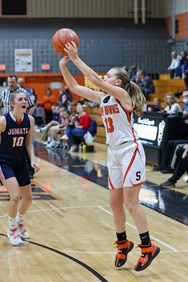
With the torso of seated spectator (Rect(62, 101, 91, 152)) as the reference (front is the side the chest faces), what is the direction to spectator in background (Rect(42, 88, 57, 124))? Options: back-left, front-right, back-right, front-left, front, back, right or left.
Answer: back-right

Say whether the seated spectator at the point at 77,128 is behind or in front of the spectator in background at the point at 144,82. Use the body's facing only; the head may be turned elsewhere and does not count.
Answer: in front

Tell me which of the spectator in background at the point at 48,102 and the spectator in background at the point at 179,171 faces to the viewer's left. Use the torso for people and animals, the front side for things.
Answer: the spectator in background at the point at 179,171

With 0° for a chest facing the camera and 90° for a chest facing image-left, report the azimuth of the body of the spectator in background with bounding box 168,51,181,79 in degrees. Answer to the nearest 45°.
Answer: approximately 45°

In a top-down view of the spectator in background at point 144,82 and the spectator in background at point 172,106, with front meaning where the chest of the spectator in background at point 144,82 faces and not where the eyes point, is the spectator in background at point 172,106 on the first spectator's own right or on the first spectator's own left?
on the first spectator's own left

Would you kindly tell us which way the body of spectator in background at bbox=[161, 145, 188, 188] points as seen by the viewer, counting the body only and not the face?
to the viewer's left

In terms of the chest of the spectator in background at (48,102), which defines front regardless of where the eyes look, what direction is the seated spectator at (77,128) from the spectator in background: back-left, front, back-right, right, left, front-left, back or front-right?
front

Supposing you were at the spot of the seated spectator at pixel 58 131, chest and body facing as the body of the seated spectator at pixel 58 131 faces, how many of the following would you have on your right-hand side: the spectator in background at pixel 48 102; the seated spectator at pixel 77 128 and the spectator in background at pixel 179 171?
1

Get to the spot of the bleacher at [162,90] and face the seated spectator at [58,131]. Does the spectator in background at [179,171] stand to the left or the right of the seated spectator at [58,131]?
left

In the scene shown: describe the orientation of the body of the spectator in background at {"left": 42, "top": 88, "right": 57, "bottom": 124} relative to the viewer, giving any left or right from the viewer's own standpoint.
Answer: facing the viewer

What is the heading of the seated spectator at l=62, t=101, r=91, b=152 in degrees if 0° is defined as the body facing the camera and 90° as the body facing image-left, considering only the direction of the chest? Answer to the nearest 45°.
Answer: approximately 45°

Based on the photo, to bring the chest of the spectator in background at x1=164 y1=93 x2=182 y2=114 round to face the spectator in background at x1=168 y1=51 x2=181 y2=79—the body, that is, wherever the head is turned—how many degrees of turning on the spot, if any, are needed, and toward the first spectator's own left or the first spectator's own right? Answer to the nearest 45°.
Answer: approximately 135° to the first spectator's own right
